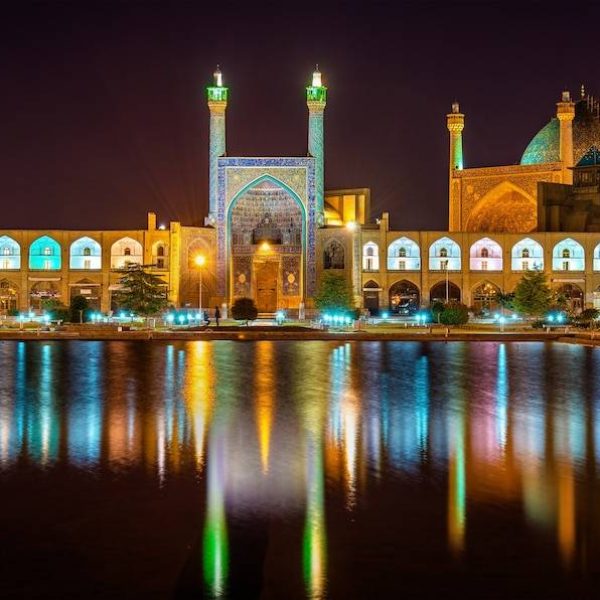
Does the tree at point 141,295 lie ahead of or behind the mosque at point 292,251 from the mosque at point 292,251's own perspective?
ahead

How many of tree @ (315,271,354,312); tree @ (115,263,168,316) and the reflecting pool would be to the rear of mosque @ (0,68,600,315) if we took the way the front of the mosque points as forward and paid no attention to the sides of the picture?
0

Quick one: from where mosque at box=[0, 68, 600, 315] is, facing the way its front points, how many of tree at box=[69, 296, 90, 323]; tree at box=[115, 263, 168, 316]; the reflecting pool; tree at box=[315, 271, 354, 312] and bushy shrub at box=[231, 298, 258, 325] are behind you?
0

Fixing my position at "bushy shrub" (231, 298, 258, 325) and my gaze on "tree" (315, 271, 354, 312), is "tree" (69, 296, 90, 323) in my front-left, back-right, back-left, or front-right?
back-left

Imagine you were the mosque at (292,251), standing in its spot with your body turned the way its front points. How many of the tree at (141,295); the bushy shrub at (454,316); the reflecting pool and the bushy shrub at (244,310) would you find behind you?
0

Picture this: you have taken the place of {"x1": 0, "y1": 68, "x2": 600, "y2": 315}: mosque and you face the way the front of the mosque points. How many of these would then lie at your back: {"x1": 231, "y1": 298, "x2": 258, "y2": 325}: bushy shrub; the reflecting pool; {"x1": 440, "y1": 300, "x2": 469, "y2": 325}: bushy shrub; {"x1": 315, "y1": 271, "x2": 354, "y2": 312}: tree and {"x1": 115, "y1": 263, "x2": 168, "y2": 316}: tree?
0

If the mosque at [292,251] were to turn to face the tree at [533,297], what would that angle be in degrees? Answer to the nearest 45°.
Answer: approximately 45° to its left

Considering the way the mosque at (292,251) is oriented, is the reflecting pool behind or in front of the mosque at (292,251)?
in front

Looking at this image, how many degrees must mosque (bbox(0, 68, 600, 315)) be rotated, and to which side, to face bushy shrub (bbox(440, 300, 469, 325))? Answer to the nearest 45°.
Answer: approximately 45° to its left

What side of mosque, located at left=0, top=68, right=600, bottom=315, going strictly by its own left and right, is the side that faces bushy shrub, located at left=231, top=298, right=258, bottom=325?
front

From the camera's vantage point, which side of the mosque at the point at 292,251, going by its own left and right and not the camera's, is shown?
front

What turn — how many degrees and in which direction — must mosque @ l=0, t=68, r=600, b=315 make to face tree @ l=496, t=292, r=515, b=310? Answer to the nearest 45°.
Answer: approximately 90° to its left

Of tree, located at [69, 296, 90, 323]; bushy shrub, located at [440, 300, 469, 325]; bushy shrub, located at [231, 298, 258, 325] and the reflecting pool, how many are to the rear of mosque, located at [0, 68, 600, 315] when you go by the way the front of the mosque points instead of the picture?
0

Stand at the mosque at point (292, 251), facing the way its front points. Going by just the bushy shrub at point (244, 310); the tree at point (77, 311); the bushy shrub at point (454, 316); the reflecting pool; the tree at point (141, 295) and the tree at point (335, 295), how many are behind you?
0
